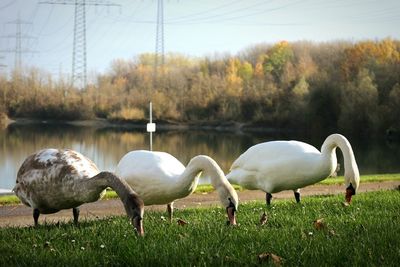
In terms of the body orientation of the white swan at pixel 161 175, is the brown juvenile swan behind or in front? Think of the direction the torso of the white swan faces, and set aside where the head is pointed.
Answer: behind

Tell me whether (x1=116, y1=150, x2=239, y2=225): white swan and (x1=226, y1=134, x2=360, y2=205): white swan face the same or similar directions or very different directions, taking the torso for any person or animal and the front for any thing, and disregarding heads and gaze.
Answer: same or similar directions

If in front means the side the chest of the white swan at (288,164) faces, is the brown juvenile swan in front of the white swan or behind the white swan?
behind

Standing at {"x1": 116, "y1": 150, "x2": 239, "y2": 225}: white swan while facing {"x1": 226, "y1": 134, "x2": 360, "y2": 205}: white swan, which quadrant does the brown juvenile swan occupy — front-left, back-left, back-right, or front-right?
back-left

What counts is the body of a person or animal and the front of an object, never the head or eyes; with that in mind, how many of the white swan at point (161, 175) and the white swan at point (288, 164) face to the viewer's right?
2

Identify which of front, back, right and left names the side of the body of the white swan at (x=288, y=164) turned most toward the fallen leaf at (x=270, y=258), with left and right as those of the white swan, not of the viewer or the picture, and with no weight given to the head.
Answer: right

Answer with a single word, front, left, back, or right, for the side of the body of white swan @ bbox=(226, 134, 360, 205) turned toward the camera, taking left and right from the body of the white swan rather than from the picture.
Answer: right

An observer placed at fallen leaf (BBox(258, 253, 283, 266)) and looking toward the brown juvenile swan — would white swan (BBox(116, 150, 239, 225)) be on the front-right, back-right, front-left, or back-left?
front-right

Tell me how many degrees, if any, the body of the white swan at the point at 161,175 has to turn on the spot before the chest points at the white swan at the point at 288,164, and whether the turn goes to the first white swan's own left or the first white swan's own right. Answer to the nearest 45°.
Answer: approximately 45° to the first white swan's own left

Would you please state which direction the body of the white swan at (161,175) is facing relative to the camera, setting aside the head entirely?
to the viewer's right

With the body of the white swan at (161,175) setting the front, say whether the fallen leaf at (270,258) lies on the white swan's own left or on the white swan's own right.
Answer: on the white swan's own right
